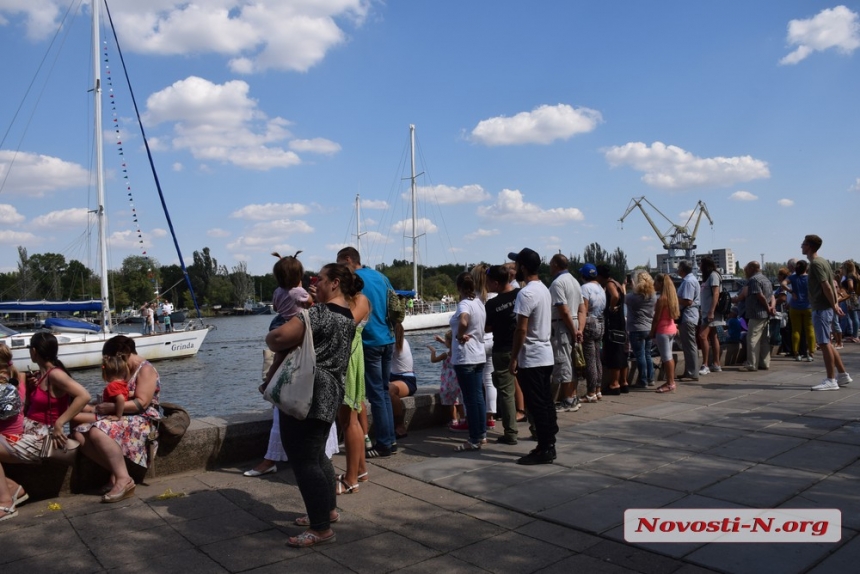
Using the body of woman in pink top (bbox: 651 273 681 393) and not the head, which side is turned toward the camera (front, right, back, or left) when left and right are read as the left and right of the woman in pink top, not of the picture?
left

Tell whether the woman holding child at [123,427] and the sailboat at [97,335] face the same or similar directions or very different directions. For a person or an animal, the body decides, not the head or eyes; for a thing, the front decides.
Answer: very different directions

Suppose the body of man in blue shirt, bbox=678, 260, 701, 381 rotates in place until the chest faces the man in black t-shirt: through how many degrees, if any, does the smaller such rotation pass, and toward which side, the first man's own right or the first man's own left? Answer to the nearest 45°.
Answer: approximately 90° to the first man's own left

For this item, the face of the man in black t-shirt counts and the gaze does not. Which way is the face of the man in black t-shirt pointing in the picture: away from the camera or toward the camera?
away from the camera

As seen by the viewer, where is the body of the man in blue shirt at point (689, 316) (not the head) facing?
to the viewer's left
